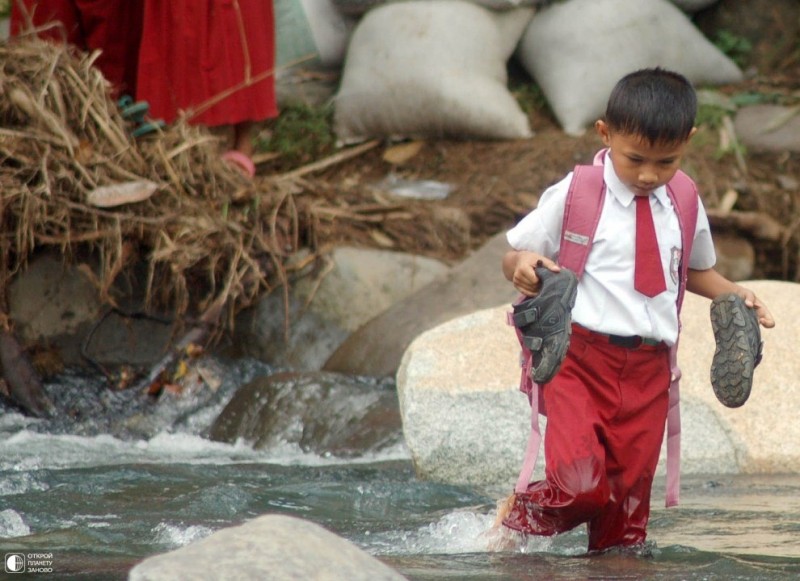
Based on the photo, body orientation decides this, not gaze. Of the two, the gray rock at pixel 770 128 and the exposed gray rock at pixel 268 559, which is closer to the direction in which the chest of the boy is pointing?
the exposed gray rock

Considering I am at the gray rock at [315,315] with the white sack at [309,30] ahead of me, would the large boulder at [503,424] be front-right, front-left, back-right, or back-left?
back-right

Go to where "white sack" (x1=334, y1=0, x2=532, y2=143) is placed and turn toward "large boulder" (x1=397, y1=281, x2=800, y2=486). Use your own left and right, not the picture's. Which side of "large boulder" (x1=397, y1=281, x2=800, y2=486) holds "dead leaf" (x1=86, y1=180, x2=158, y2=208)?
right

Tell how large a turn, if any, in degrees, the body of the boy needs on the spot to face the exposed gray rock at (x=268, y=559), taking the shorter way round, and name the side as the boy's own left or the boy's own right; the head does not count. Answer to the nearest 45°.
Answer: approximately 90° to the boy's own right

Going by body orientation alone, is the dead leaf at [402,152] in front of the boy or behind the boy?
behind

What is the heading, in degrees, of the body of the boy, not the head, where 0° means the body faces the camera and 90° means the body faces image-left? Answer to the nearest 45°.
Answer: approximately 315°

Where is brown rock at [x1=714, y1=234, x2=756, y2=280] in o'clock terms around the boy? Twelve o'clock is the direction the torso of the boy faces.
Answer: The brown rock is roughly at 8 o'clock from the boy.
